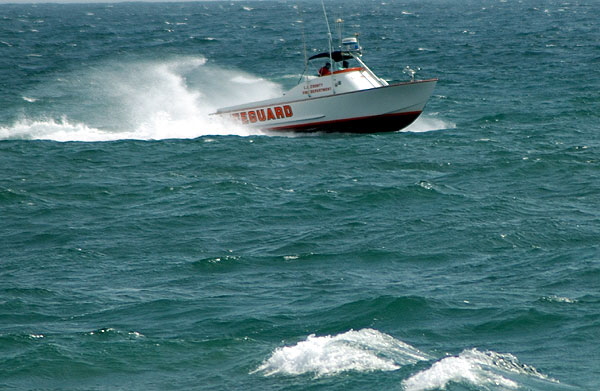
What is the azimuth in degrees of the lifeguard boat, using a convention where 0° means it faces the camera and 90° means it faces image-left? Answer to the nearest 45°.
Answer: approximately 270°
